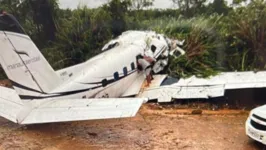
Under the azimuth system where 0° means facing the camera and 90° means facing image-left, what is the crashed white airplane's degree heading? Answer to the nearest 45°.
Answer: approximately 225°

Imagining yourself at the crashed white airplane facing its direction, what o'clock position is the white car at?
The white car is roughly at 2 o'clock from the crashed white airplane.

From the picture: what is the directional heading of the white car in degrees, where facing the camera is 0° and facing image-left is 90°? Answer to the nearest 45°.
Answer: approximately 45°

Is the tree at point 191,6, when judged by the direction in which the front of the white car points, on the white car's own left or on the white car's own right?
on the white car's own right

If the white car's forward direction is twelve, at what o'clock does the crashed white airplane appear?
The crashed white airplane is roughly at 1 o'clock from the white car.

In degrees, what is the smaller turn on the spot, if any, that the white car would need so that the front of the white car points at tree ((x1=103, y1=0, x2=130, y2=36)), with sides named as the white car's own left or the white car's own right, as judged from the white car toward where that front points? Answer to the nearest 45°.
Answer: approximately 90° to the white car's own right
